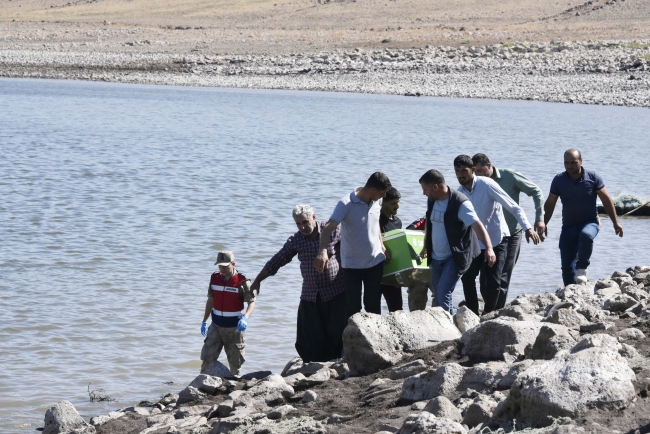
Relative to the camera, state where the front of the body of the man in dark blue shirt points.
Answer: toward the camera

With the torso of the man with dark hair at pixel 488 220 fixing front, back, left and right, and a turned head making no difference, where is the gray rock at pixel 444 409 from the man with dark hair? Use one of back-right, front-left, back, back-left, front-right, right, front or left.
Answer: front-left

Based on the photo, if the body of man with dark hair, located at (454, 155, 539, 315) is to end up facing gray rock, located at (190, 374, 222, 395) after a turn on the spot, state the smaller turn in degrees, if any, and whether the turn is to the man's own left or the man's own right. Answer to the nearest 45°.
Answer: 0° — they already face it

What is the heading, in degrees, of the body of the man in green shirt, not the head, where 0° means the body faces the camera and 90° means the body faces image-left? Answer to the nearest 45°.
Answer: approximately 45°

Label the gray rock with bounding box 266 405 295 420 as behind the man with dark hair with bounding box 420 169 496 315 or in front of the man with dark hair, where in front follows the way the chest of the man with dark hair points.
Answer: in front

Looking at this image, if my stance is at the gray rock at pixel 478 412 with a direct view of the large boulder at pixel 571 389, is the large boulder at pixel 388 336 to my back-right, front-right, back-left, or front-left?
back-left

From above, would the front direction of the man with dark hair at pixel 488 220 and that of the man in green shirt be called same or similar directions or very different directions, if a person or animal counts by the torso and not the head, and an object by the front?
same or similar directions

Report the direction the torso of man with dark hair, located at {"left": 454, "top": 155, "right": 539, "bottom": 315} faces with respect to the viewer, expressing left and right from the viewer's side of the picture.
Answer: facing the viewer and to the left of the viewer

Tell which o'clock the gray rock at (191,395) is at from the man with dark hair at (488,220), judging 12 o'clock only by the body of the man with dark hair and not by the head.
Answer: The gray rock is roughly at 12 o'clock from the man with dark hair.

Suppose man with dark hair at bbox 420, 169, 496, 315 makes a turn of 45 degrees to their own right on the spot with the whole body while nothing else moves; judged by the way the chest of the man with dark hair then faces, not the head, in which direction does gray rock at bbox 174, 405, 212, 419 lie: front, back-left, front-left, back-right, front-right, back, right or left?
front-left

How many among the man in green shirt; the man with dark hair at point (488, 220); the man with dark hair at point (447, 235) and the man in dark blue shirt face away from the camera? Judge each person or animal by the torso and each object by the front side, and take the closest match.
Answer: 0

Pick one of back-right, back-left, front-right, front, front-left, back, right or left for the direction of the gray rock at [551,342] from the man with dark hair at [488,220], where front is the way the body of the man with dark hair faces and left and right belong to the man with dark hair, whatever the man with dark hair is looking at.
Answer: front-left

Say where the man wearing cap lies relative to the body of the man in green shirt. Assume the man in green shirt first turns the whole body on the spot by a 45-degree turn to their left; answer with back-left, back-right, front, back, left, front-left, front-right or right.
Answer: front-right

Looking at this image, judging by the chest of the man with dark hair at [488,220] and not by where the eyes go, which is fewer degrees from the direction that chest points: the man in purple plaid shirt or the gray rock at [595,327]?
the man in purple plaid shirt

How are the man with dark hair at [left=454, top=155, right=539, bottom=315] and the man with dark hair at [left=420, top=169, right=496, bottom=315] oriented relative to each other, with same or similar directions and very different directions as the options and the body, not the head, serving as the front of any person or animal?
same or similar directions

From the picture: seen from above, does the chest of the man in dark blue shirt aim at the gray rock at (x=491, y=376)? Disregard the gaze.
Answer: yes
